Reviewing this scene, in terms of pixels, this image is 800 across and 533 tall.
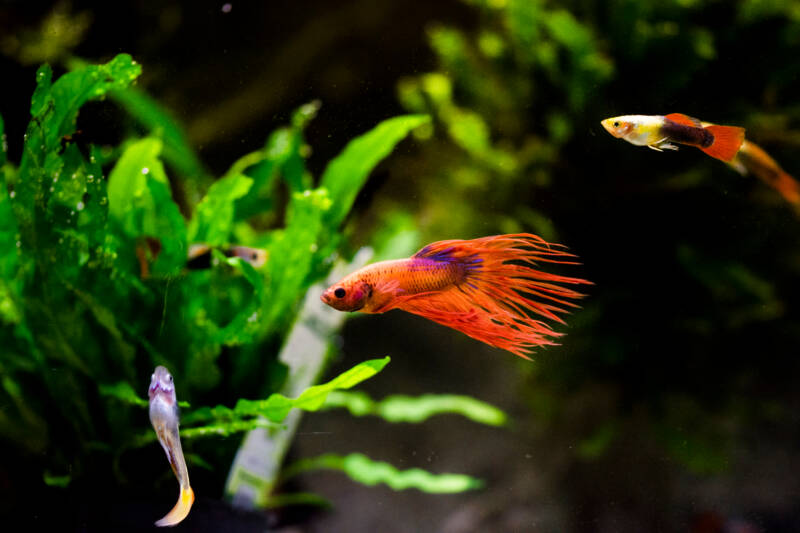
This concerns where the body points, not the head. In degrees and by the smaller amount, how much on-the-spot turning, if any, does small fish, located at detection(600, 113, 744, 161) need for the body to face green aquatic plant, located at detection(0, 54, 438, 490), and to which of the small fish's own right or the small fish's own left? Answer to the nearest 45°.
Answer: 0° — it already faces it

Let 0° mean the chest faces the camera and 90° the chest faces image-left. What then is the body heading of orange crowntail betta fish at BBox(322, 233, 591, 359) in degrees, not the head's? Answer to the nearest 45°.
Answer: approximately 90°

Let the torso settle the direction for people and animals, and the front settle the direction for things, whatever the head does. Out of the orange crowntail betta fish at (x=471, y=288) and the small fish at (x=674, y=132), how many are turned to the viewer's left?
2

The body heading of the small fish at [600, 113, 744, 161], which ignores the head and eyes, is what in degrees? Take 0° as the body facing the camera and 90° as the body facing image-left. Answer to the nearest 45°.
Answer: approximately 90°
